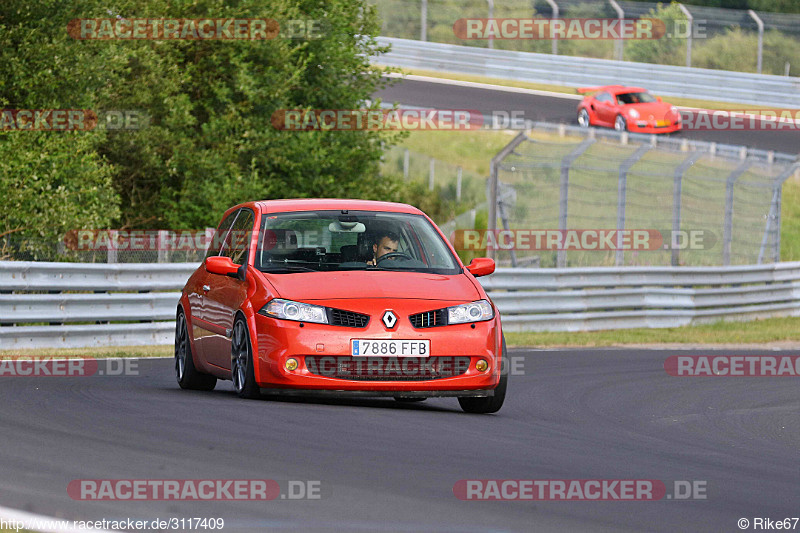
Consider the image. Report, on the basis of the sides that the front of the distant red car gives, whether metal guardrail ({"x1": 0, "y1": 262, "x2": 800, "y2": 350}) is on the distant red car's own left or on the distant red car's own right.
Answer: on the distant red car's own right

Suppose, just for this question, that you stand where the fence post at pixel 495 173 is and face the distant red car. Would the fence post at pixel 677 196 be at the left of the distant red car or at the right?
right

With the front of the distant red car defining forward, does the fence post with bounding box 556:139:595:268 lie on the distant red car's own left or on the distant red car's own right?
on the distant red car's own right

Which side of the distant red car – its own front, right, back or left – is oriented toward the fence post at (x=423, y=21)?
back

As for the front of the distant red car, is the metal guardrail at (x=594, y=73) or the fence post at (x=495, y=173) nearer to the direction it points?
the fence post

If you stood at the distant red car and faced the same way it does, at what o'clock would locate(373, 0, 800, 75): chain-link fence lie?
The chain-link fence is roughly at 8 o'clock from the distant red car.

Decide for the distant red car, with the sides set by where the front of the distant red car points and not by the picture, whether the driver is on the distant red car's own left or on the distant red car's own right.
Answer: on the distant red car's own right
